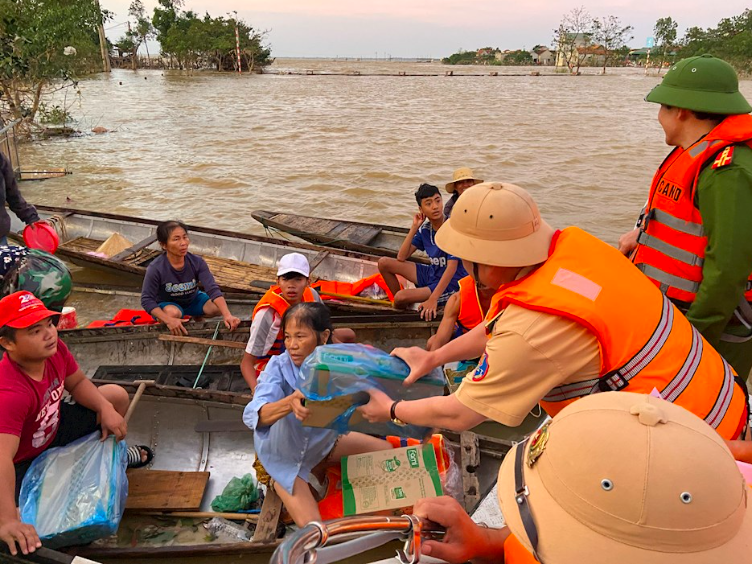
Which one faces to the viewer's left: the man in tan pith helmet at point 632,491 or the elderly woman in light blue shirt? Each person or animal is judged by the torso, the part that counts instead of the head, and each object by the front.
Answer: the man in tan pith helmet

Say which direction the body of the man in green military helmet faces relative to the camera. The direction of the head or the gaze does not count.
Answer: to the viewer's left

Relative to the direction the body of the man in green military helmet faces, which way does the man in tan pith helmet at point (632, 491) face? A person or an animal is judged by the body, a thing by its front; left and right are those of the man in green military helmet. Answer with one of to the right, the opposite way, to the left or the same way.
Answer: the same way

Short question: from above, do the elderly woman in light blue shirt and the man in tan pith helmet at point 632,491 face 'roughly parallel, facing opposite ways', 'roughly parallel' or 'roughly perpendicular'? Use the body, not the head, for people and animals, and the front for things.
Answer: roughly parallel, facing opposite ways

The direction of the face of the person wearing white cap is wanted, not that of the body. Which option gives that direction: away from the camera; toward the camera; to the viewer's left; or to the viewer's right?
toward the camera

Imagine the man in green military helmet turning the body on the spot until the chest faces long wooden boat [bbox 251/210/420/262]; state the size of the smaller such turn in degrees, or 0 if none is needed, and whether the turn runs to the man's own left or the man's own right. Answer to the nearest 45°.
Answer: approximately 45° to the man's own right

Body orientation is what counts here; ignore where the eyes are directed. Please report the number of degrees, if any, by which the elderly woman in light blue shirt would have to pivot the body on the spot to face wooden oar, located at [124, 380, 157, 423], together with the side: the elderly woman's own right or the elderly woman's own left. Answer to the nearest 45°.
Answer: approximately 180°

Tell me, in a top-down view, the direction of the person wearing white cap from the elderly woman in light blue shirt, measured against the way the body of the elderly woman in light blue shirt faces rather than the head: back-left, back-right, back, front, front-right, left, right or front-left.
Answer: back-left

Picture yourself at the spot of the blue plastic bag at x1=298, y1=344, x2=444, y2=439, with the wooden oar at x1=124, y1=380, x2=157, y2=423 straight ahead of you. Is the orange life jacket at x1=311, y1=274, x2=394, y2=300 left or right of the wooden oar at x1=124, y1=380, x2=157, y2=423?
right

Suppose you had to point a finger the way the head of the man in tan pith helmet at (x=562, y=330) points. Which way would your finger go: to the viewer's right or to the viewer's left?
to the viewer's left

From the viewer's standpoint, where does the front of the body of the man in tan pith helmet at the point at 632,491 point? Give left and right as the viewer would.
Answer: facing to the left of the viewer

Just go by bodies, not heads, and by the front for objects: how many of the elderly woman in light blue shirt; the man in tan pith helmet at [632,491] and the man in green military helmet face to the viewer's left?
2

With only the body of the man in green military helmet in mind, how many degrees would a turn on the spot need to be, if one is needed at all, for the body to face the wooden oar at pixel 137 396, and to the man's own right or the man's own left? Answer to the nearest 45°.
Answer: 0° — they already face it

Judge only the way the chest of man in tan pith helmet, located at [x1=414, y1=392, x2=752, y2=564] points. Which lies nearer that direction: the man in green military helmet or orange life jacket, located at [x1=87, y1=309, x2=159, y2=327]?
the orange life jacket

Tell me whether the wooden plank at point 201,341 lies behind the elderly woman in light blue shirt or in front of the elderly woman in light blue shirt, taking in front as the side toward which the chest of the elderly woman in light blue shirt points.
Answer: behind

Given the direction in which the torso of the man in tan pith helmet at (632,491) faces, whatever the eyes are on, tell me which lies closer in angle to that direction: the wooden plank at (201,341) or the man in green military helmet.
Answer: the wooden plank
